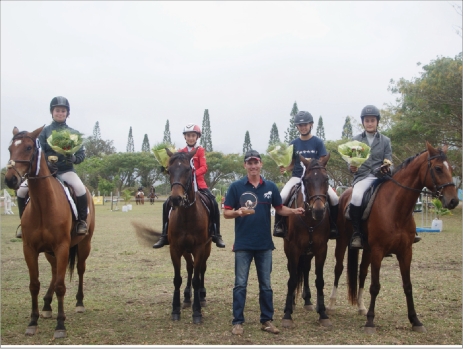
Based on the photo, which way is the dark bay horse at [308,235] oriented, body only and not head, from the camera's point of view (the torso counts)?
toward the camera

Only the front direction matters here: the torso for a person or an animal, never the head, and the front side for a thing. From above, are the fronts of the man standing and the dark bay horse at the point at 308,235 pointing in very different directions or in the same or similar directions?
same or similar directions

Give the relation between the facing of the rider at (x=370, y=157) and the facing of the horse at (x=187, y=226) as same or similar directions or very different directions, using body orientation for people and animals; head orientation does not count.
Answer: same or similar directions

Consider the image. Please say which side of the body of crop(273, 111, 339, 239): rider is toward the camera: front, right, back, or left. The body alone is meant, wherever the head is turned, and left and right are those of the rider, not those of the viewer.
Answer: front

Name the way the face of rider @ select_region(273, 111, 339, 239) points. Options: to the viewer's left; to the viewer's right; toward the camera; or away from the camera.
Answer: toward the camera

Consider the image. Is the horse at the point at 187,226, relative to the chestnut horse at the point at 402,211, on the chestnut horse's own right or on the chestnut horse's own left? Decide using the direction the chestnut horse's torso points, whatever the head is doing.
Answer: on the chestnut horse's own right

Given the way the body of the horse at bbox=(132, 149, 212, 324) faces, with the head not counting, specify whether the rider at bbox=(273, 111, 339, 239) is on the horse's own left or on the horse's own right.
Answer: on the horse's own left

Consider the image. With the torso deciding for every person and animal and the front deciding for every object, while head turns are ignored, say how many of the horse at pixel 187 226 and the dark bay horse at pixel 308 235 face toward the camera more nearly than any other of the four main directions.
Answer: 2

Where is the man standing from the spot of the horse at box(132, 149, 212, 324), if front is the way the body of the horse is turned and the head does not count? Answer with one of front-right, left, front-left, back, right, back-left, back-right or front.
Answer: front-left

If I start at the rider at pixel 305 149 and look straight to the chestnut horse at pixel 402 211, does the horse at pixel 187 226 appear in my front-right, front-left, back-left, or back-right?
back-right

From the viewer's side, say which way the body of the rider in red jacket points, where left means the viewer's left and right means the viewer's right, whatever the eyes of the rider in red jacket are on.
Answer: facing the viewer

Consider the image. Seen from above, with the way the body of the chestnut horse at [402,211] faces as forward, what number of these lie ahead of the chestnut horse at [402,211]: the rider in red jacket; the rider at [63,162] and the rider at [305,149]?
0

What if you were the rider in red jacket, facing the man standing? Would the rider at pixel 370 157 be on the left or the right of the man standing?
left

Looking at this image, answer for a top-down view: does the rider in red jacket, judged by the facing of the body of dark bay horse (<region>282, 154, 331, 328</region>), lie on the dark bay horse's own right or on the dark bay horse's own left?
on the dark bay horse's own right

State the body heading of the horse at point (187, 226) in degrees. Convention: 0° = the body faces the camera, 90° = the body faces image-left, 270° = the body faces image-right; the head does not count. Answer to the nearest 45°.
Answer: approximately 0°
